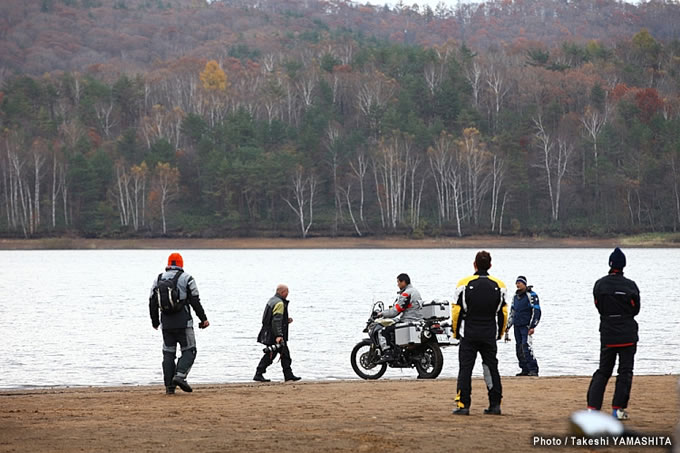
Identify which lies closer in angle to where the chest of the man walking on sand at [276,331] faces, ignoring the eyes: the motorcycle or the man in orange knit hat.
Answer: the motorcycle

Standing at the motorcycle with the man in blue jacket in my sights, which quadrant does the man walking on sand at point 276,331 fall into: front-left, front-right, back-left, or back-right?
back-left

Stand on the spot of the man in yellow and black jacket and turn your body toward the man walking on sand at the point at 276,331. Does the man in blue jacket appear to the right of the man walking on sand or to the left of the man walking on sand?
right

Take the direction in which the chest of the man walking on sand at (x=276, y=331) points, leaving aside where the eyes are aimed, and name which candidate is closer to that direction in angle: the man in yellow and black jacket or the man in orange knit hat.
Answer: the man in yellow and black jacket

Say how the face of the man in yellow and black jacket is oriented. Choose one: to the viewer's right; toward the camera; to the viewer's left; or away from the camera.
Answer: away from the camera

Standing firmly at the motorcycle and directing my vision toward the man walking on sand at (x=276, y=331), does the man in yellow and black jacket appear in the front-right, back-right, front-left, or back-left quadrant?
back-left

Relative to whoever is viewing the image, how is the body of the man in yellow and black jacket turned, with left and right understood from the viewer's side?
facing away from the viewer

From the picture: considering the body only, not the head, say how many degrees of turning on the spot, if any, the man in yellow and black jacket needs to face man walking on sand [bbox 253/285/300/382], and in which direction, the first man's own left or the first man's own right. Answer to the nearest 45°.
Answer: approximately 45° to the first man's own left

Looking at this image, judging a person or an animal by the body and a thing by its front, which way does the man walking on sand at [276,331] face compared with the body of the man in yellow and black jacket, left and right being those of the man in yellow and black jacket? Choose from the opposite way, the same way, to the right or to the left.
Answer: to the right

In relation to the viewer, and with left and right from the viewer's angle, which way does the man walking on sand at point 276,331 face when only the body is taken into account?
facing to the right of the viewer

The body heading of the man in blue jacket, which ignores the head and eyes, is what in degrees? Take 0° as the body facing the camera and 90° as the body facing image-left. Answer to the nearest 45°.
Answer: approximately 45°

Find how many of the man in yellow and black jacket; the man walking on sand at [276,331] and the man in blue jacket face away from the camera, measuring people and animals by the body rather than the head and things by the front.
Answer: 1
